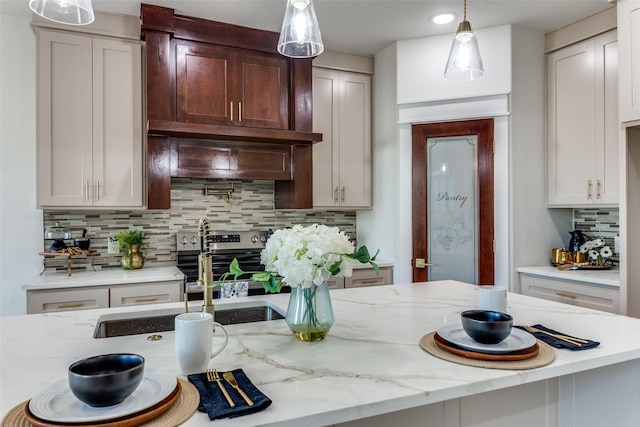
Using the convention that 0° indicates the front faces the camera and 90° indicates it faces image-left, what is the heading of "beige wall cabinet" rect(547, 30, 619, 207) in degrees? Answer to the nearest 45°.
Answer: approximately 45°

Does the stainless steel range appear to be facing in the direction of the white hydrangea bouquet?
yes

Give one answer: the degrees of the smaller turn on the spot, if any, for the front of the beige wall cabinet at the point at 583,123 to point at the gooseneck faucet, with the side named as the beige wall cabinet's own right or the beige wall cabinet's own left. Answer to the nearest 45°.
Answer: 0° — it already faces it

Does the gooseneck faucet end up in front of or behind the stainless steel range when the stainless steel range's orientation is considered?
in front

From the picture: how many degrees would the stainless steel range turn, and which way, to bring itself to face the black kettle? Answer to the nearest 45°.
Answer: approximately 90° to its left

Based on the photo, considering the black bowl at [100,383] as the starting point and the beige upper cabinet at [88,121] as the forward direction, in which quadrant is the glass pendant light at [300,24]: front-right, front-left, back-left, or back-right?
front-right

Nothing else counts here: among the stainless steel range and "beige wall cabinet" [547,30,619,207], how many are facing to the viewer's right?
0

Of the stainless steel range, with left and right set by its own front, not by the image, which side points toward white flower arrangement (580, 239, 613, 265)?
left

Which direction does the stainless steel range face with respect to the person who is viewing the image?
facing the viewer

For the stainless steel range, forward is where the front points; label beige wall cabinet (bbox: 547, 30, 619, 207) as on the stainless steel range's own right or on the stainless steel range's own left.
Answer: on the stainless steel range's own left

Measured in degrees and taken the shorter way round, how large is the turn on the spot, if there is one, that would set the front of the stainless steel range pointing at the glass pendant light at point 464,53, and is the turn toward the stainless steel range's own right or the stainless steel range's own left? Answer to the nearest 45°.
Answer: approximately 45° to the stainless steel range's own left

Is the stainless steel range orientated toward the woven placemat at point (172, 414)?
yes

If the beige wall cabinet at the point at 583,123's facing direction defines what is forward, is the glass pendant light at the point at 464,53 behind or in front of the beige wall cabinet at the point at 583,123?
in front
